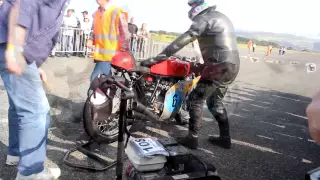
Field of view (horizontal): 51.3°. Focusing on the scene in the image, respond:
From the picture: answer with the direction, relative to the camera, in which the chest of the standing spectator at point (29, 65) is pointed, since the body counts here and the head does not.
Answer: to the viewer's right

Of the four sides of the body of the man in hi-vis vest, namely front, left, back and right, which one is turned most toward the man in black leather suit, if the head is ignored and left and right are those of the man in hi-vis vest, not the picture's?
left

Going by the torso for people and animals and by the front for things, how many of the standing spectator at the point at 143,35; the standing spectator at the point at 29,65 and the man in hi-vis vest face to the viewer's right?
1

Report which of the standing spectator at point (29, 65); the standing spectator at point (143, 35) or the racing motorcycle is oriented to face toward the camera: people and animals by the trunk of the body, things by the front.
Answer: the standing spectator at point (143, 35)

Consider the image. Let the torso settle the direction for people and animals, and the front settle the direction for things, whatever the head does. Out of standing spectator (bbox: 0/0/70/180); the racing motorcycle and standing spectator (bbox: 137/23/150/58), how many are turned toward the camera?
1

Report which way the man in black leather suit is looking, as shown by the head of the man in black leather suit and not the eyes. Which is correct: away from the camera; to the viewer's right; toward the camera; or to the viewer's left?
to the viewer's left

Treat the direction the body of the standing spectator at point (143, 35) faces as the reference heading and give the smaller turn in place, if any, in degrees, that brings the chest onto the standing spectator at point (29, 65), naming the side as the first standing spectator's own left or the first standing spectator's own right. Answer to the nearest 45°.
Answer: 0° — they already face them
